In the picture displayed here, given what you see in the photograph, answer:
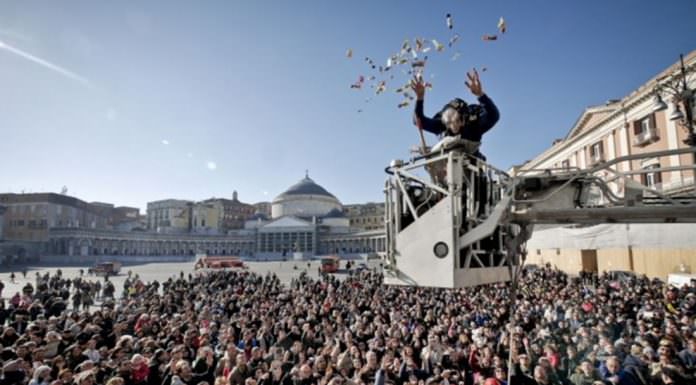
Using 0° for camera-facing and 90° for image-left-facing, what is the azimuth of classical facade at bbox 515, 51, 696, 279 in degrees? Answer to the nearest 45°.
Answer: approximately 45°

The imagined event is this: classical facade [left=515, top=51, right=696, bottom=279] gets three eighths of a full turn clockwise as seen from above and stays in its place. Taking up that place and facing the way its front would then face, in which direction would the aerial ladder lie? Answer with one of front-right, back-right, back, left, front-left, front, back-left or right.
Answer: back
